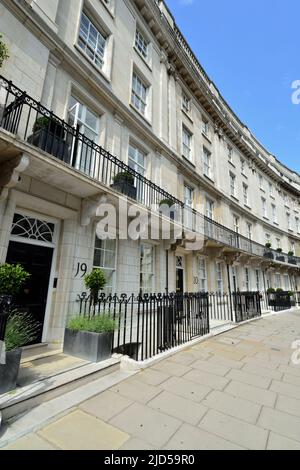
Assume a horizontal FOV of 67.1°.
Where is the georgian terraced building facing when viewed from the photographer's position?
facing the viewer and to the right of the viewer

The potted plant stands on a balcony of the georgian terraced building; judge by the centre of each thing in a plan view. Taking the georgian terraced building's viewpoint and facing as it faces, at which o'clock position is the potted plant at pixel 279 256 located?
The potted plant is roughly at 9 o'clock from the georgian terraced building.
